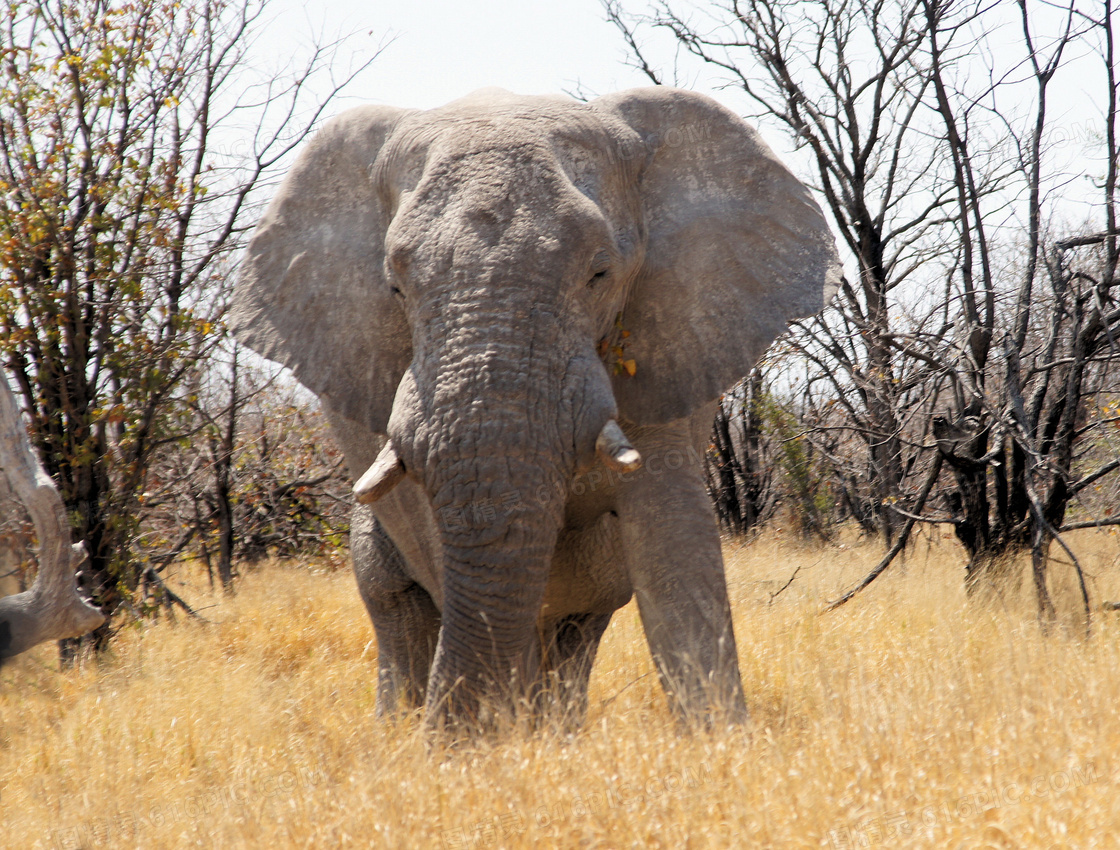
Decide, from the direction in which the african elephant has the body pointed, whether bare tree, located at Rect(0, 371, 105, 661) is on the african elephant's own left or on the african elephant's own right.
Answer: on the african elephant's own right

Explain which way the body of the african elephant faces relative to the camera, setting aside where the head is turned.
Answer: toward the camera
